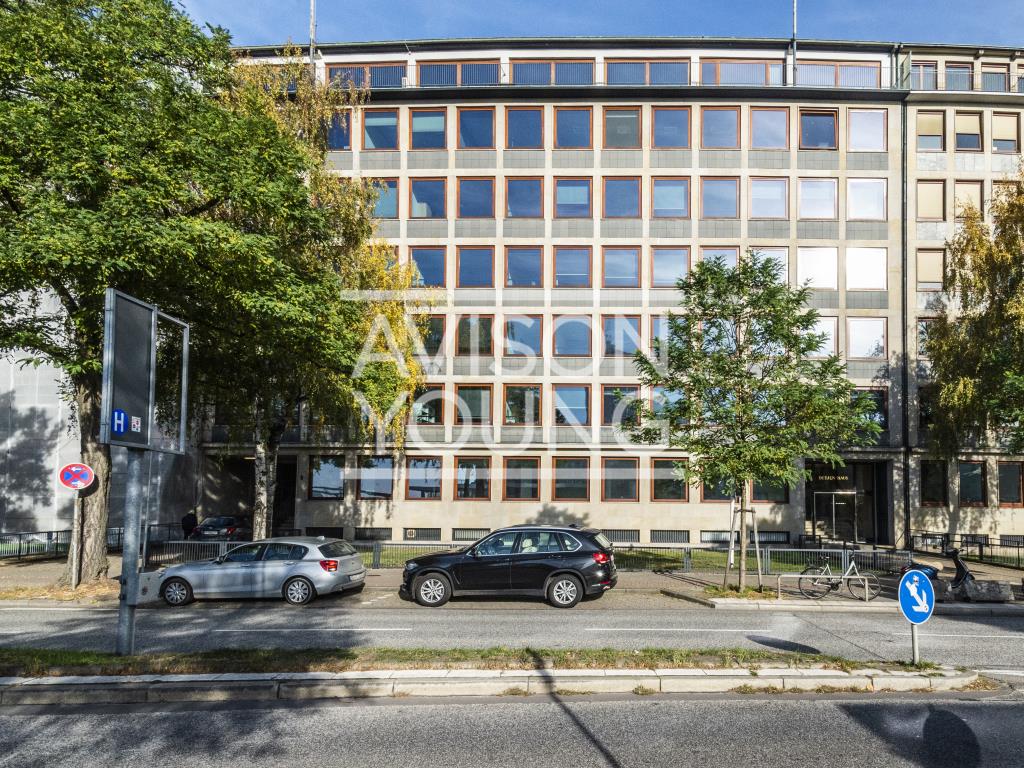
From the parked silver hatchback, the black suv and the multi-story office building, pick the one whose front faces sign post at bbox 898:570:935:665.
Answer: the multi-story office building

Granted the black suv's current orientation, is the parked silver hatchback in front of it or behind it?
in front

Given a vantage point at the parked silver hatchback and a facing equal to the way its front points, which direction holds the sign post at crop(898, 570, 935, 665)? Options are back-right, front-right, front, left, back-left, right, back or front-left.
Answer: back-left

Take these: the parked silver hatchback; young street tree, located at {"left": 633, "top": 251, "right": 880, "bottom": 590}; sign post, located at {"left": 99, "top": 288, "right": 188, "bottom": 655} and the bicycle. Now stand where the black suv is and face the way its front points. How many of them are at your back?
2

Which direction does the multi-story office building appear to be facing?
toward the camera

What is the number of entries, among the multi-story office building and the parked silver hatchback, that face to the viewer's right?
0

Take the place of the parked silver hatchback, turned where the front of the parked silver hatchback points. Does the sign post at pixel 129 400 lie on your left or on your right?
on your left

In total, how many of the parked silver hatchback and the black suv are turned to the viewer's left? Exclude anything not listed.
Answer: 2

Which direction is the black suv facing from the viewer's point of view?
to the viewer's left

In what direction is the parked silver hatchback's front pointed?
to the viewer's left

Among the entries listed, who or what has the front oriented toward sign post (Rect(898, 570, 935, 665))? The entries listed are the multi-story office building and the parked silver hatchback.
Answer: the multi-story office building

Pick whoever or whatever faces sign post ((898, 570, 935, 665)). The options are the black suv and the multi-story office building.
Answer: the multi-story office building

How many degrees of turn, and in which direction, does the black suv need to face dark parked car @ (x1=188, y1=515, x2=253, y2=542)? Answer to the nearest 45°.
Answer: approximately 45° to its right

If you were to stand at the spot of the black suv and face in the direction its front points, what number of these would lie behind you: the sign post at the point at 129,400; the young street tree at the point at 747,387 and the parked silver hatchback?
1
